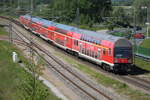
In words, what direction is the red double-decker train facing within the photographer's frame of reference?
facing the viewer and to the right of the viewer
